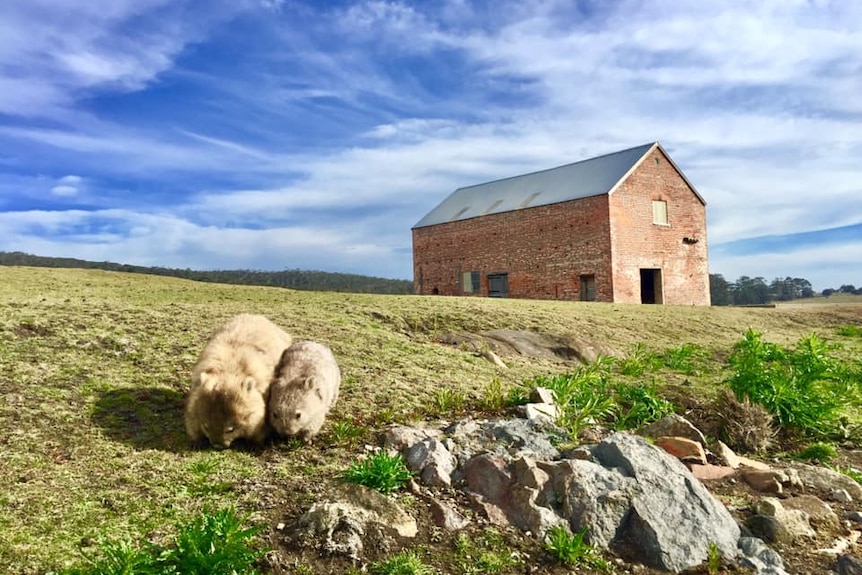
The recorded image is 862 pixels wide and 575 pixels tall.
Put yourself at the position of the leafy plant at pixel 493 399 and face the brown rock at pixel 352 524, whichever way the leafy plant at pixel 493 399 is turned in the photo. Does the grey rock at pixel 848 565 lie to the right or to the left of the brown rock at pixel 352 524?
left

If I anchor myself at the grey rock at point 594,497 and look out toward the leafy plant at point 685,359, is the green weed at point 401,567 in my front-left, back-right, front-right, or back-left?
back-left

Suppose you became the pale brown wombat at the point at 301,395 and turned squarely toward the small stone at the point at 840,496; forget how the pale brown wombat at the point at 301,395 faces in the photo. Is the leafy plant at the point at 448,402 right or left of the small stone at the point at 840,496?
left
